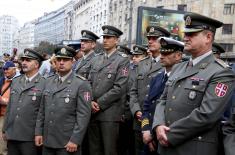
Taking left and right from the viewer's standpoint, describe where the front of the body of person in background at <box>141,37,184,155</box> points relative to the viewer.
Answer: facing the viewer and to the left of the viewer

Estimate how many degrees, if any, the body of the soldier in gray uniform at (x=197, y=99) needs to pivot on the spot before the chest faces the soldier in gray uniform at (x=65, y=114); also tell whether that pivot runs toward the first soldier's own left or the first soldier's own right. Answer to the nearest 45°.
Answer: approximately 90° to the first soldier's own right

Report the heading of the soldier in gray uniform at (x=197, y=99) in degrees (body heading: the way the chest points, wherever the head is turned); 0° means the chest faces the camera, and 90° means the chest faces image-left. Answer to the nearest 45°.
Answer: approximately 45°

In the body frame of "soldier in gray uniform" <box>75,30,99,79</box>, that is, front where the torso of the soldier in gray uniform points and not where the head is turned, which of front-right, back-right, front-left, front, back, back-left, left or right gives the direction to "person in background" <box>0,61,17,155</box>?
front-right

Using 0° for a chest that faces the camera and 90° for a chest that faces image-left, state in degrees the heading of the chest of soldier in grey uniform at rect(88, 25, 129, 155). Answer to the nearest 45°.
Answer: approximately 45°

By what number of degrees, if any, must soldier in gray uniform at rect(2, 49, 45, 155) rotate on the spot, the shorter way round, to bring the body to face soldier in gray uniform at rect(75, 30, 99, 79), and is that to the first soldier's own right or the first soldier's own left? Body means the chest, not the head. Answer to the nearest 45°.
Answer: approximately 180°

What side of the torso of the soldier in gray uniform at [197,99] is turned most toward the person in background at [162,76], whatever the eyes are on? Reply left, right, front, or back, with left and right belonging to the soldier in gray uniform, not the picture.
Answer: right

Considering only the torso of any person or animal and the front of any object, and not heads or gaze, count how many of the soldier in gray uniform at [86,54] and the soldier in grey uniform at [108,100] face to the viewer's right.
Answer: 0

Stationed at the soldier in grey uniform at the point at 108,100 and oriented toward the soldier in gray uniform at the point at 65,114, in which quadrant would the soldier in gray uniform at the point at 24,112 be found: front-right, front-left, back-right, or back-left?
front-right

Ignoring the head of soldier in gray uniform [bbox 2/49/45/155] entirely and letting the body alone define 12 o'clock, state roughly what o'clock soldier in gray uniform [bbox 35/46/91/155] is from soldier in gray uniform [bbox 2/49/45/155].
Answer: soldier in gray uniform [bbox 35/46/91/155] is roughly at 9 o'clock from soldier in gray uniform [bbox 2/49/45/155].

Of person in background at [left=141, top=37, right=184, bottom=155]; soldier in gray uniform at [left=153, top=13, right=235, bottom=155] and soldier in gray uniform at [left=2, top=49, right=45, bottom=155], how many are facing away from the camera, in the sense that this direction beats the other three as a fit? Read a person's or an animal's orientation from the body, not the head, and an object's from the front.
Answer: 0

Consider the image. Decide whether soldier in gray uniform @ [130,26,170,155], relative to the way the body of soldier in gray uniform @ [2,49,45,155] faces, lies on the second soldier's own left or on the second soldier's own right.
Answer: on the second soldier's own left

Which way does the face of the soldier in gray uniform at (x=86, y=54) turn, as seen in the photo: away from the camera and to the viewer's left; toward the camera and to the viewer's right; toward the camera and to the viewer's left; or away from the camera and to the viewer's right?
toward the camera and to the viewer's left
